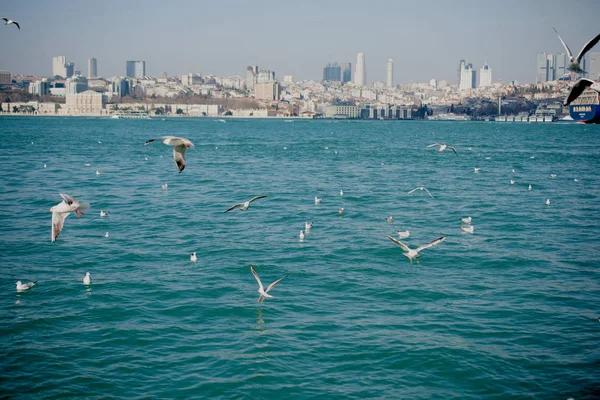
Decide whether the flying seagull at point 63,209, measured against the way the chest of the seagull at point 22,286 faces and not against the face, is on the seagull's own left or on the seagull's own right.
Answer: on the seagull's own left

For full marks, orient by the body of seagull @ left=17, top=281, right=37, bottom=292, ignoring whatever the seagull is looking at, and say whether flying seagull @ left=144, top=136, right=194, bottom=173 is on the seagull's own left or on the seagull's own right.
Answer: on the seagull's own left
